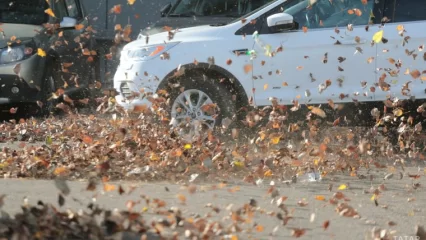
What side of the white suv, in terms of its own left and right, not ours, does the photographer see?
left

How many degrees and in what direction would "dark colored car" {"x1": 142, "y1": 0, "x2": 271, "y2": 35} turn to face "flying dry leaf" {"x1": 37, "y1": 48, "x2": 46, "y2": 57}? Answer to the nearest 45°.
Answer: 0° — it already faces it

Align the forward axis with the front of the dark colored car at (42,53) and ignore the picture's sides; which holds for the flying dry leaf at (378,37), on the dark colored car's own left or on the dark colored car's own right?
on the dark colored car's own left

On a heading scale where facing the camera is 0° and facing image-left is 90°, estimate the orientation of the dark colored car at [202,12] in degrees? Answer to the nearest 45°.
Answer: approximately 45°
